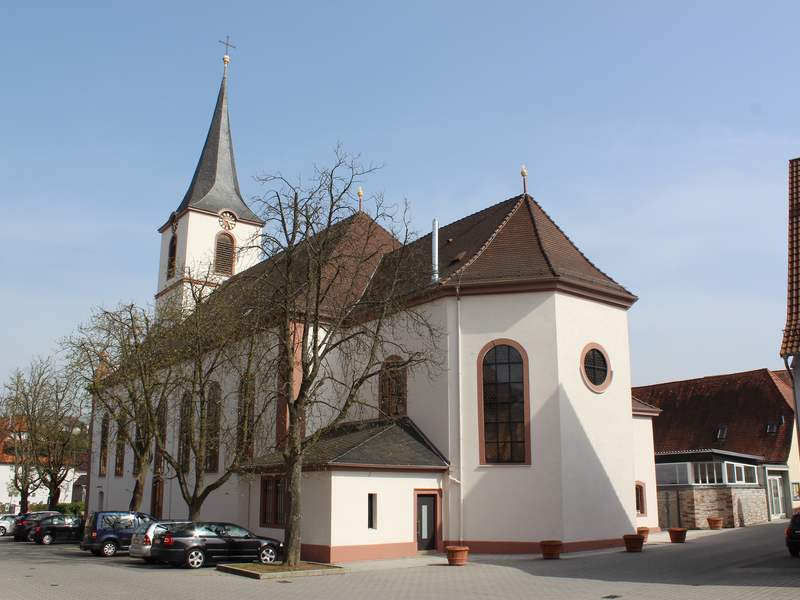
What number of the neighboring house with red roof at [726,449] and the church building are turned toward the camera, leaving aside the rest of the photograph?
1

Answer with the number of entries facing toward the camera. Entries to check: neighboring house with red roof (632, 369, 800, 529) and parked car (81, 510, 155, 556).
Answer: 1

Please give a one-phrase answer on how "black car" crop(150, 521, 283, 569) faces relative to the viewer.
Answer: facing away from the viewer and to the right of the viewer
